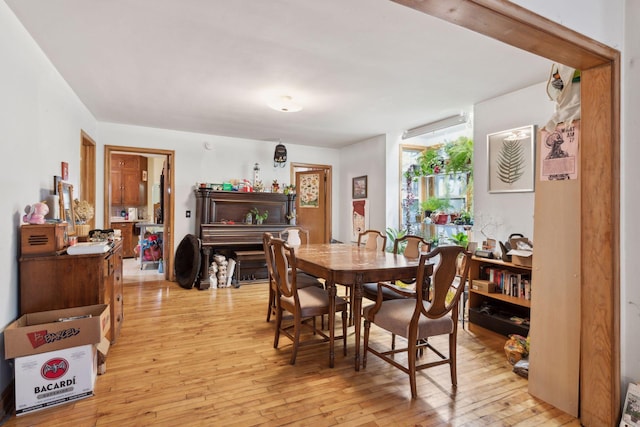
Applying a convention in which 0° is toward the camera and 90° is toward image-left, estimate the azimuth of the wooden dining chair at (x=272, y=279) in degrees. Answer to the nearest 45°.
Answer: approximately 270°

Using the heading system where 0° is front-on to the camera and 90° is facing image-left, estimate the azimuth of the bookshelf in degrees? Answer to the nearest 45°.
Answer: approximately 45°

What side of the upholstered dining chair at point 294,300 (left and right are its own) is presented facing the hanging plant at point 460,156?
front

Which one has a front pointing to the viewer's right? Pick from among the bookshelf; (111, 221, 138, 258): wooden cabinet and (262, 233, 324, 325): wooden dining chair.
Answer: the wooden dining chair

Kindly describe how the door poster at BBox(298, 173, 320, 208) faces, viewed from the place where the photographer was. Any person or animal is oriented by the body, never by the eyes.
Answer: facing the viewer

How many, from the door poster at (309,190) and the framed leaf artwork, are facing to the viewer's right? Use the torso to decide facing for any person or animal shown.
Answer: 0

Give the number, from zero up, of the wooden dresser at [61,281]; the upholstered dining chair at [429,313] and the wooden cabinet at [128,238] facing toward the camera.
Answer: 1

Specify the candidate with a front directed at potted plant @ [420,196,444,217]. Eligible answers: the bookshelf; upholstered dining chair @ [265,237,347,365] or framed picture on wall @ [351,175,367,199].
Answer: the upholstered dining chair

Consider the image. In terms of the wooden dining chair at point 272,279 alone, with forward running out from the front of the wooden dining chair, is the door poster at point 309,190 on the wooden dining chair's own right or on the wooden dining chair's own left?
on the wooden dining chair's own left

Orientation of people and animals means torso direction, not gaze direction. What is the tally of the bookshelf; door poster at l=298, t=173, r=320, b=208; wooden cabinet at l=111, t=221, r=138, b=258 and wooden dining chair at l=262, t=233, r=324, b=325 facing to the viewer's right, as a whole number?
1

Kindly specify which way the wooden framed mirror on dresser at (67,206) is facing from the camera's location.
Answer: facing the viewer and to the right of the viewer

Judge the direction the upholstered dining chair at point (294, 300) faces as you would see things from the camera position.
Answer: facing away from the viewer and to the right of the viewer

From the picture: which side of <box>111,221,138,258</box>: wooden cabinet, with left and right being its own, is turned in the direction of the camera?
front

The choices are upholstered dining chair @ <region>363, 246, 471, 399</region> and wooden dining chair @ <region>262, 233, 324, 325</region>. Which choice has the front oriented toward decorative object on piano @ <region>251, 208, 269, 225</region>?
the upholstered dining chair

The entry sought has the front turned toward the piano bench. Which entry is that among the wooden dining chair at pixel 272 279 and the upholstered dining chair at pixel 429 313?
the upholstered dining chair

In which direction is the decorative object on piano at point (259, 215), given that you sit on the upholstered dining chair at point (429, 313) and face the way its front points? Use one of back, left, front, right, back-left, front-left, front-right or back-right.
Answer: front

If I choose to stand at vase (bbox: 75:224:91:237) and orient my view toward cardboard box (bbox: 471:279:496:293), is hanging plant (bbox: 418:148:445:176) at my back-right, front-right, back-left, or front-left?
front-left
